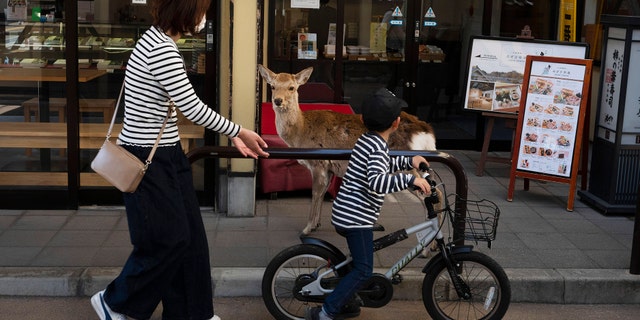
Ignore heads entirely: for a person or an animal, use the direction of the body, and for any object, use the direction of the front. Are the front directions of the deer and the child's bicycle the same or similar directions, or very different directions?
very different directions

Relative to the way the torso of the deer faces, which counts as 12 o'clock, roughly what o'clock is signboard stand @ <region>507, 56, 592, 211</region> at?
The signboard stand is roughly at 5 o'clock from the deer.

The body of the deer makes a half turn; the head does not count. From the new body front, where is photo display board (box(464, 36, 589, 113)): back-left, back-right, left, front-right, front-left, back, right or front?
front-left

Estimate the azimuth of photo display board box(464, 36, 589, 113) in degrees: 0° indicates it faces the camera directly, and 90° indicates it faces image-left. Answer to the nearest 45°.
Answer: approximately 0°

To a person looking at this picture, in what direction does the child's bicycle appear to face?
facing to the right of the viewer

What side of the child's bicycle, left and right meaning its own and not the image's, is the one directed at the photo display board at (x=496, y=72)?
left

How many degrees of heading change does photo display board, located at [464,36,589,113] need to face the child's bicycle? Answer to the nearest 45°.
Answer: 0° — it already faces it

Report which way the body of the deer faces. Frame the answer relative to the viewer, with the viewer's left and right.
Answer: facing to the left of the viewer

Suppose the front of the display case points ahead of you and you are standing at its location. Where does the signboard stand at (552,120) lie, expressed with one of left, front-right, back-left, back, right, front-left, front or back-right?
left

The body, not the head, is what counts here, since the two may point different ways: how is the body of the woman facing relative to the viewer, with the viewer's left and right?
facing to the right of the viewer
